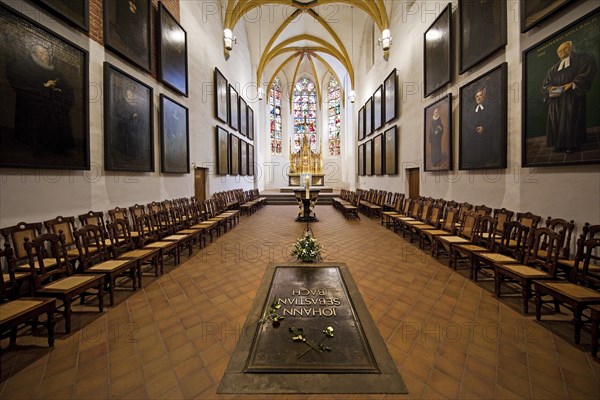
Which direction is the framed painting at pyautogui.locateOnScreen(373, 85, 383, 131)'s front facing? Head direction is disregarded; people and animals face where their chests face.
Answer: to the viewer's left

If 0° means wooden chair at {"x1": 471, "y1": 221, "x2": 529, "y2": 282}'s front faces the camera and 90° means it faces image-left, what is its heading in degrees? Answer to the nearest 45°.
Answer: approximately 45°

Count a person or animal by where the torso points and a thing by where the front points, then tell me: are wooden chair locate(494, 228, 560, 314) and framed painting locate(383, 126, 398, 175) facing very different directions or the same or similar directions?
same or similar directions

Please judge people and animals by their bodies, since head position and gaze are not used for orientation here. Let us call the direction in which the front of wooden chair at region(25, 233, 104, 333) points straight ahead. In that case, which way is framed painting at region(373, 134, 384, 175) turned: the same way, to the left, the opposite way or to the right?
the opposite way

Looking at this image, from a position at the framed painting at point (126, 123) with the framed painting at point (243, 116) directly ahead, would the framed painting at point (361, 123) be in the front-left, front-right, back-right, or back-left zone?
front-right

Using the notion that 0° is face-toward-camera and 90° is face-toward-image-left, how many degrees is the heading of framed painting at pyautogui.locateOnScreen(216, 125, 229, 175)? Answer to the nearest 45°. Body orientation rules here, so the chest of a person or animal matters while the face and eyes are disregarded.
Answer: approximately 270°

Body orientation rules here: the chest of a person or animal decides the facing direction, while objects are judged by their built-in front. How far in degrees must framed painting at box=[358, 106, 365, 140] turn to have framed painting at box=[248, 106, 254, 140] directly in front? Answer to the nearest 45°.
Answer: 0° — it already faces it

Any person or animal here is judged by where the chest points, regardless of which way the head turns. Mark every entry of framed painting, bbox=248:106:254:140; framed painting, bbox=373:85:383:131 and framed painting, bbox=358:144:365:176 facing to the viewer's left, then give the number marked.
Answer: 2

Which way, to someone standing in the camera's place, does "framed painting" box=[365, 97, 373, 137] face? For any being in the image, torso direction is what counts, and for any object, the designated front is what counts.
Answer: facing to the left of the viewer

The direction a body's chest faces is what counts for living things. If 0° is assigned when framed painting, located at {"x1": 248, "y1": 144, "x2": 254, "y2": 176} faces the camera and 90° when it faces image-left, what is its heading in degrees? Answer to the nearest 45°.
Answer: approximately 270°

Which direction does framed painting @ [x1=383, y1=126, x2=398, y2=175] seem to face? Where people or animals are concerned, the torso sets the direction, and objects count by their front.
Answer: to the viewer's left

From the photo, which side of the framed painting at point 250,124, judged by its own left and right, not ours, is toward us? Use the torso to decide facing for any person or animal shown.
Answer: right

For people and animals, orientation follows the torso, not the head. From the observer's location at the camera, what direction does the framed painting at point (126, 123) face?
facing the viewer and to the right of the viewer

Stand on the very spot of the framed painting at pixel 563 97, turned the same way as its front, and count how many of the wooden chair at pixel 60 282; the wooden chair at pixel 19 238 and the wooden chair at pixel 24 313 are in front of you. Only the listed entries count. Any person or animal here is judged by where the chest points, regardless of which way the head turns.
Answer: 3

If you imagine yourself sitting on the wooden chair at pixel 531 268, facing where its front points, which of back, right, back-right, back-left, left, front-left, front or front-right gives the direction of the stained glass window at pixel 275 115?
right

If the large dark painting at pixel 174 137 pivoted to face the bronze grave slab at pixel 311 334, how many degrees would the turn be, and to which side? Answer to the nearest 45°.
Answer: approximately 45° to its right

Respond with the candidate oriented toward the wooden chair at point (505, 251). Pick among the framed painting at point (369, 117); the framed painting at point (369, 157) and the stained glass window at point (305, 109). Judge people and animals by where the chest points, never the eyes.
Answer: the stained glass window
